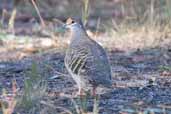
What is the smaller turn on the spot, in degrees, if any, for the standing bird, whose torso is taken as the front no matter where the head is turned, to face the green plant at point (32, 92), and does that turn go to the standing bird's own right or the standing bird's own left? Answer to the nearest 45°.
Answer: approximately 45° to the standing bird's own left

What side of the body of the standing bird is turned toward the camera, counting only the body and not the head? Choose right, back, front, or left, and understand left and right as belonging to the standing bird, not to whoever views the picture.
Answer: left
